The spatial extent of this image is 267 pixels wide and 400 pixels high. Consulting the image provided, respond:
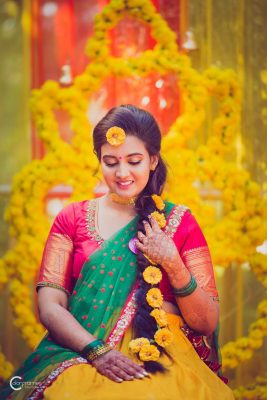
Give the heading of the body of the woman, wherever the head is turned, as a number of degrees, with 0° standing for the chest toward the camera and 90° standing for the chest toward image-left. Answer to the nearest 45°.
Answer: approximately 0°

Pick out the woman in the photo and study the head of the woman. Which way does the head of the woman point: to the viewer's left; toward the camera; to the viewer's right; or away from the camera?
toward the camera
